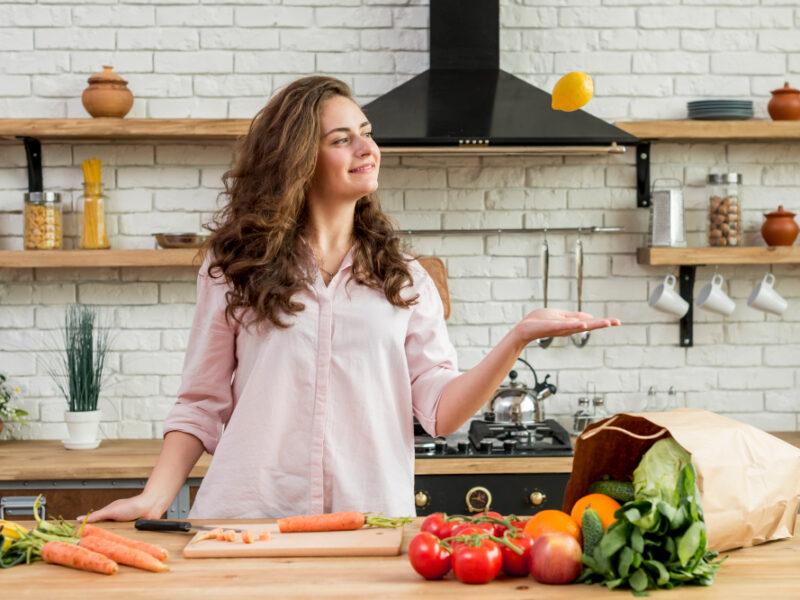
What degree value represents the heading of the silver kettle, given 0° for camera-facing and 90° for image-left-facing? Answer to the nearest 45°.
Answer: approximately 270°

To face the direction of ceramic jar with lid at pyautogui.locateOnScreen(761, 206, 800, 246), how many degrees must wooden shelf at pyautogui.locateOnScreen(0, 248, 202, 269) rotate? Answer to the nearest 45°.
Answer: approximately 90° to its left

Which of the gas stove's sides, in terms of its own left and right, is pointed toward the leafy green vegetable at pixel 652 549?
front

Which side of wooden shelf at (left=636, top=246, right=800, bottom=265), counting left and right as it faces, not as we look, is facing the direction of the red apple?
front

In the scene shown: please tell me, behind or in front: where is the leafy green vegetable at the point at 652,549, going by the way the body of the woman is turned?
in front

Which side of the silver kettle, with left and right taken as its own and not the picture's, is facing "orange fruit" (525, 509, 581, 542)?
right

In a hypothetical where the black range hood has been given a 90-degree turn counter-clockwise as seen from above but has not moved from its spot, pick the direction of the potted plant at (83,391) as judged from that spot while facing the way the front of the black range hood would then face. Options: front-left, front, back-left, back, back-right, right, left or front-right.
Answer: back

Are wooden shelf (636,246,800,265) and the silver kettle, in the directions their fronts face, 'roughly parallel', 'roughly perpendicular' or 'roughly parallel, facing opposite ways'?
roughly perpendicular

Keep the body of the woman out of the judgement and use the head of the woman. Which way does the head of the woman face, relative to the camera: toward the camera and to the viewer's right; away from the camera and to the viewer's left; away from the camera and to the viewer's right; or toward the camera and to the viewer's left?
toward the camera and to the viewer's right
